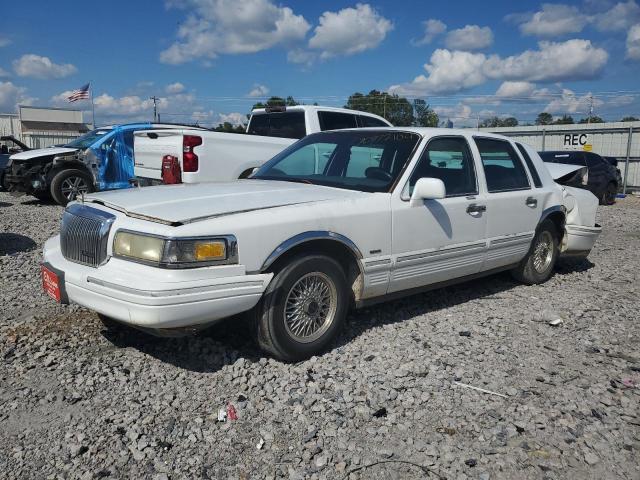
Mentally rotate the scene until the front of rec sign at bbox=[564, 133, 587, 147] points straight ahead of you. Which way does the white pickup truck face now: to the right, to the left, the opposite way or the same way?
the opposite way

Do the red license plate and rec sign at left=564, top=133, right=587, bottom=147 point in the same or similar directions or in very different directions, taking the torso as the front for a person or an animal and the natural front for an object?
same or similar directions

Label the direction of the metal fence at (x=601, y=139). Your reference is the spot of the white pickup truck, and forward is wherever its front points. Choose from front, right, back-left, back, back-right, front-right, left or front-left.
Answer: front

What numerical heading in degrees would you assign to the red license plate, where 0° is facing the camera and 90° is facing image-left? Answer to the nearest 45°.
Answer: approximately 45°

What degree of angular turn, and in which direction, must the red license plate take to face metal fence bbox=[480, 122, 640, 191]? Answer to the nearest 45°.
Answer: approximately 180°

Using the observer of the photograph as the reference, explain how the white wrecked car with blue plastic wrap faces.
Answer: facing the viewer and to the left of the viewer

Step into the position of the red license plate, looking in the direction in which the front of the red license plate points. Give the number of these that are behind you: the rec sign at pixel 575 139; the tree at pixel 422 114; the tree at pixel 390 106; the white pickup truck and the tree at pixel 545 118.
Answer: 5

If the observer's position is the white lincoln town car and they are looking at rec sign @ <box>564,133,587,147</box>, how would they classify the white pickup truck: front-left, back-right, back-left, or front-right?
front-left

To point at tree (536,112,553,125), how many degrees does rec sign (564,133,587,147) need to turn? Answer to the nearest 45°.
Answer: approximately 180°

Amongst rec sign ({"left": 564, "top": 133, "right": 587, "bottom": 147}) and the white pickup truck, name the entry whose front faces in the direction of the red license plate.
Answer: the rec sign

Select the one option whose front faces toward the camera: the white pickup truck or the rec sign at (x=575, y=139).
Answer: the rec sign

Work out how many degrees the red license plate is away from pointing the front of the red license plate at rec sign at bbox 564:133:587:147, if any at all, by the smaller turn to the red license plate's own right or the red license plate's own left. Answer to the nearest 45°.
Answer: approximately 180°

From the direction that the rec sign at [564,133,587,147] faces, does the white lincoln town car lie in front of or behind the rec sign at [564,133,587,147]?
in front

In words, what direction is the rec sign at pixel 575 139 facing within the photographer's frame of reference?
facing the viewer

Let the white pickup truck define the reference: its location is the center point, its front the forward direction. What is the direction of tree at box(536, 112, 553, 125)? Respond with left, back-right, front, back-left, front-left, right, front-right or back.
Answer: front
